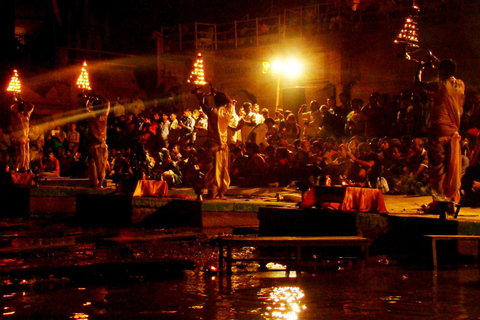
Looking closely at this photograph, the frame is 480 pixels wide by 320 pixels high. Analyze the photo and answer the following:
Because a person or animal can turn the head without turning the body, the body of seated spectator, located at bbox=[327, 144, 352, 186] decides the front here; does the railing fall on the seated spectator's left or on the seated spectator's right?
on the seated spectator's right

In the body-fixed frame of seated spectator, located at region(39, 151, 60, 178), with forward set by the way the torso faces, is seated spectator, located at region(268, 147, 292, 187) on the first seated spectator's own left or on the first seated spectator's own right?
on the first seated spectator's own left

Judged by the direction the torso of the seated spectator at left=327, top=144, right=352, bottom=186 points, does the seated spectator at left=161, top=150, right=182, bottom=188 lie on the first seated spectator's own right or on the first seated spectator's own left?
on the first seated spectator's own right

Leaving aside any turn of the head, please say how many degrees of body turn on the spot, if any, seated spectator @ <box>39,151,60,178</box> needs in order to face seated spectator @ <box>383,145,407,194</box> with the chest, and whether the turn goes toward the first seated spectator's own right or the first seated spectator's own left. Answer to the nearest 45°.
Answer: approximately 90° to the first seated spectator's own left

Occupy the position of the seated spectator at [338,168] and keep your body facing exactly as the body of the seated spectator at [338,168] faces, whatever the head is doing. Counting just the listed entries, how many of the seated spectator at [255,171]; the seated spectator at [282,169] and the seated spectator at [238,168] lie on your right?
3

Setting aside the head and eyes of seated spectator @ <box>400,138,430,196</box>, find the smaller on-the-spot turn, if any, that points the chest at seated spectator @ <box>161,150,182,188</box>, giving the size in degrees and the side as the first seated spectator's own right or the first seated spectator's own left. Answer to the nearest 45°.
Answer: approximately 45° to the first seated spectator's own right

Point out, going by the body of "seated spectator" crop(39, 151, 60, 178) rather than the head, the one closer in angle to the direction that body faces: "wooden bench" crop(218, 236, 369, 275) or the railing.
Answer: the wooden bench

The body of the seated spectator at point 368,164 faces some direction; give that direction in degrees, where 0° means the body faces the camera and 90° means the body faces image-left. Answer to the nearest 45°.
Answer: approximately 45°

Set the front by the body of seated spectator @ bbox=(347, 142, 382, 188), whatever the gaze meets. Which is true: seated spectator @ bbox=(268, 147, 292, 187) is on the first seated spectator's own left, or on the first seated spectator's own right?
on the first seated spectator's own right
